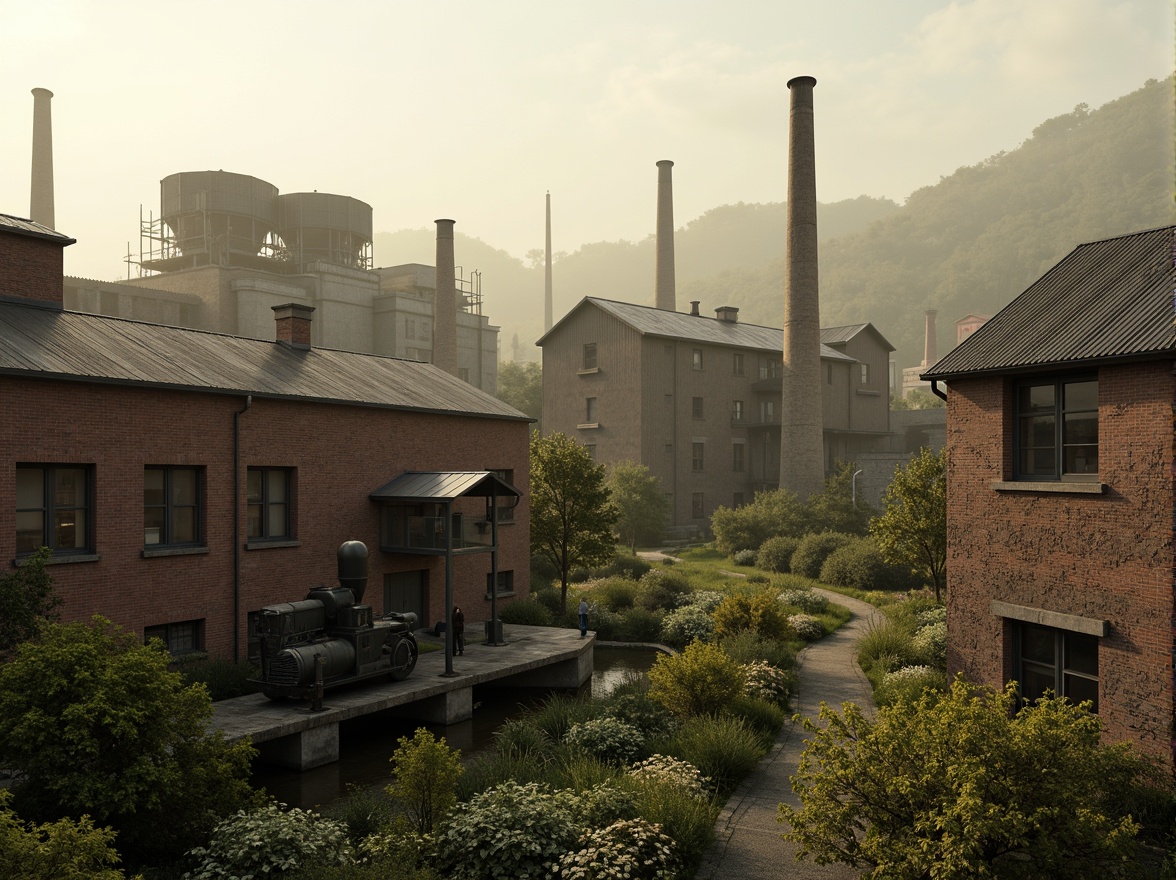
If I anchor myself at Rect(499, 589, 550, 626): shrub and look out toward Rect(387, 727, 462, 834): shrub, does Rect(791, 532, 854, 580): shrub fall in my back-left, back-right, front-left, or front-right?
back-left

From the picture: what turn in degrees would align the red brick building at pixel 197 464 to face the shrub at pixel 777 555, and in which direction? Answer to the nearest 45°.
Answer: approximately 90° to its left

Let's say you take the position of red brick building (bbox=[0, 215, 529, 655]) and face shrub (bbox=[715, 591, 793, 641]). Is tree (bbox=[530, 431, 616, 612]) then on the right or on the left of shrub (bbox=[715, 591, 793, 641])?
left

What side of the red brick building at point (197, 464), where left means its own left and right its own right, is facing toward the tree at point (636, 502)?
left

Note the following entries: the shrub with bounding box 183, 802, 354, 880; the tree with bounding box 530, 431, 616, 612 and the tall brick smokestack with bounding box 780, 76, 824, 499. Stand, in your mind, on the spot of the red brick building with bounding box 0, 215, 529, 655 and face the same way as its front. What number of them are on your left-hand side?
2

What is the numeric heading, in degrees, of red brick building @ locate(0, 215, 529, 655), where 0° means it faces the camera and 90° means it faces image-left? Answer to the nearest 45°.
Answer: approximately 315°

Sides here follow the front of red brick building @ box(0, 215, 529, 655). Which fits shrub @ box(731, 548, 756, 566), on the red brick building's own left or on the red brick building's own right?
on the red brick building's own left

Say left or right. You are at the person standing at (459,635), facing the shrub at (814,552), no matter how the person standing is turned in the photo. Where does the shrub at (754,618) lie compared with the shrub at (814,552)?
right
